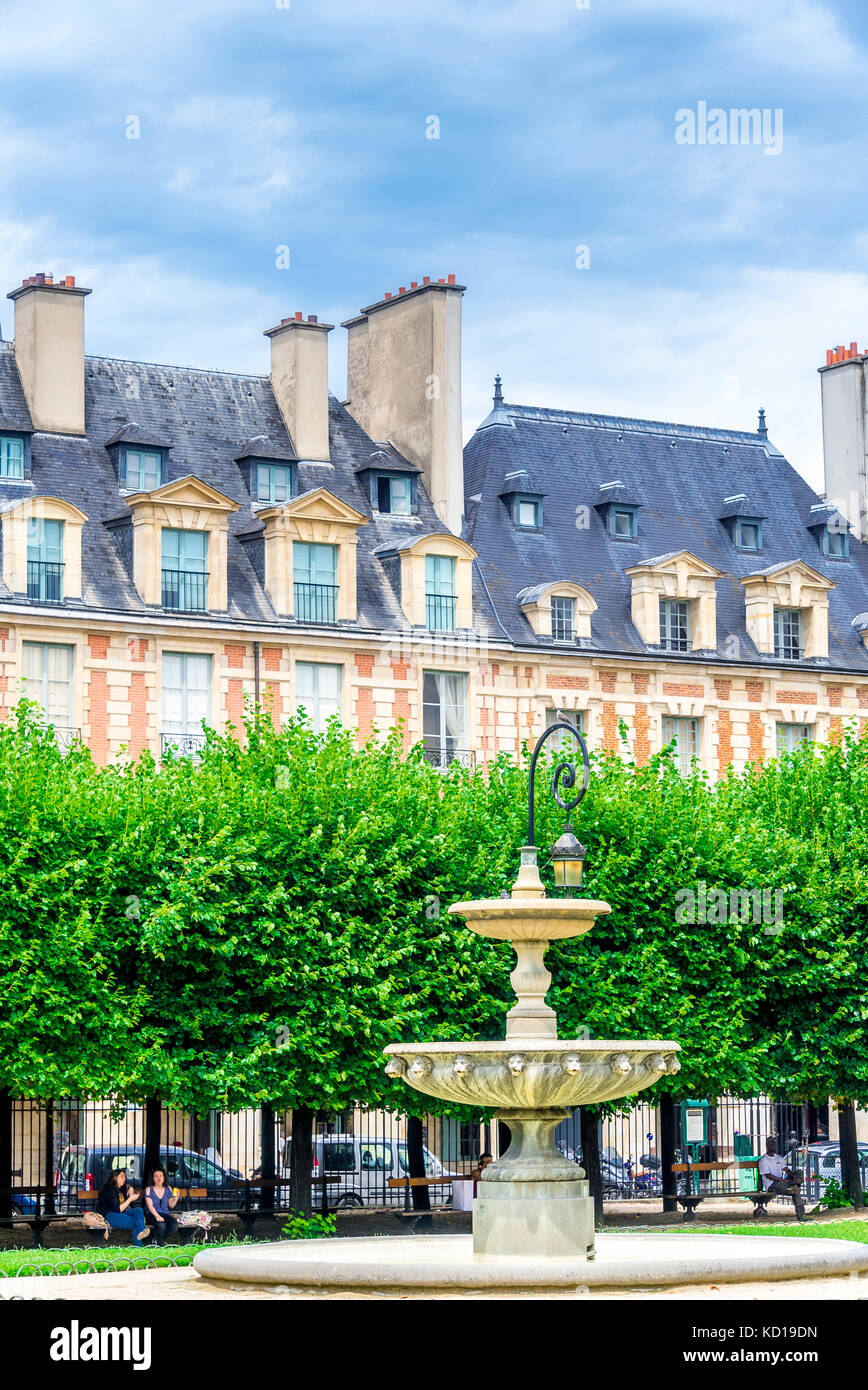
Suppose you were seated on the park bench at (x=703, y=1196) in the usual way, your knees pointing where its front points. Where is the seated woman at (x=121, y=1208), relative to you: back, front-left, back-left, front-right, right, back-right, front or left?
front-right

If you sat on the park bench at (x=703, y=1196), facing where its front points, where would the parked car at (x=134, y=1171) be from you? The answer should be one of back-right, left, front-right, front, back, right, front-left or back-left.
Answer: right

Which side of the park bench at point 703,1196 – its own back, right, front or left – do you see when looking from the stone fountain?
front

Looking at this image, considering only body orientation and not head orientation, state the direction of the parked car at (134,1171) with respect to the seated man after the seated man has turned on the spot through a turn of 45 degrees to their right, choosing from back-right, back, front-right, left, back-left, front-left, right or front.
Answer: right

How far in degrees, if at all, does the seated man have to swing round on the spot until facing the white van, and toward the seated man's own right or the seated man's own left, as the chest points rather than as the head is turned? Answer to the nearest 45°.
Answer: approximately 135° to the seated man's own right
